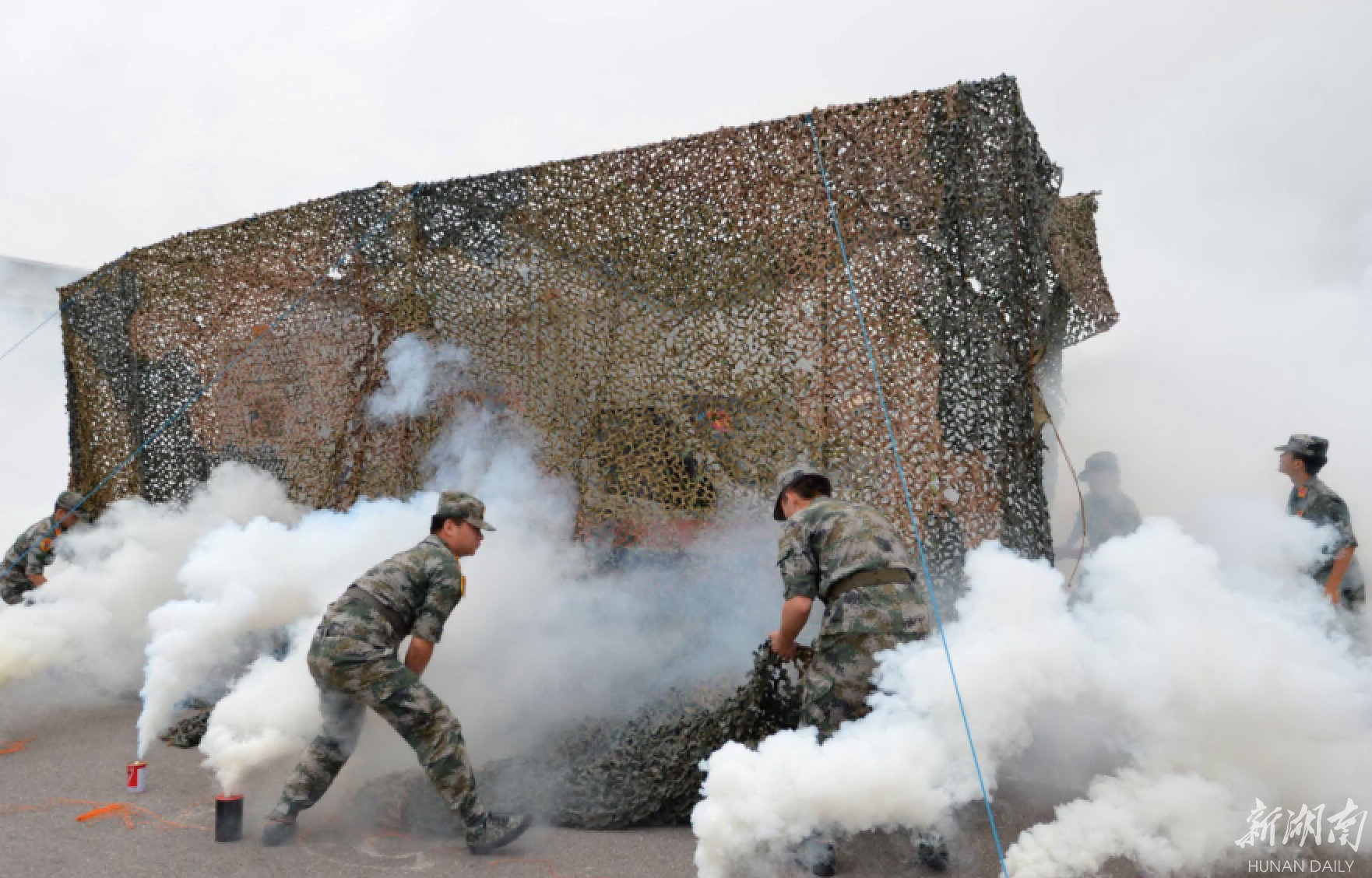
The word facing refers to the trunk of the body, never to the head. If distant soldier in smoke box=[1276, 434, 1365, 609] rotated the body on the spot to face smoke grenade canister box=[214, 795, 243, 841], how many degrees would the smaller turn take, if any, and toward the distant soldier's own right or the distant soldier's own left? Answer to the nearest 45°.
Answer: approximately 45° to the distant soldier's own left

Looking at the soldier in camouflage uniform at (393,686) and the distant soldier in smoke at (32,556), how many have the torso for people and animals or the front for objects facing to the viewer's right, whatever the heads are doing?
2

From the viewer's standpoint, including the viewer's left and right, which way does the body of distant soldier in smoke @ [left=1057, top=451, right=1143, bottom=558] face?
facing to the left of the viewer

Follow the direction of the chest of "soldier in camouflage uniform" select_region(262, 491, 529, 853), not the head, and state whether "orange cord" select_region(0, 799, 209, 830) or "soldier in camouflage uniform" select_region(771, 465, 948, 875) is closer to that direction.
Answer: the soldier in camouflage uniform

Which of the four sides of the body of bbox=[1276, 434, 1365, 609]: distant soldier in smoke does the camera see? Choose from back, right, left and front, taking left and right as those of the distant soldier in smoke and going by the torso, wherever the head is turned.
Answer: left

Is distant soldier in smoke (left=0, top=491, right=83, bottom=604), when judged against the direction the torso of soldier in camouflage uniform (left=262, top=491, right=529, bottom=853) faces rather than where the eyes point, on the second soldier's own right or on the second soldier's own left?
on the second soldier's own left

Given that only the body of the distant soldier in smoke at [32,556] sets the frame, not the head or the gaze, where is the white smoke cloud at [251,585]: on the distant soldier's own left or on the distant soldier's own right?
on the distant soldier's own right

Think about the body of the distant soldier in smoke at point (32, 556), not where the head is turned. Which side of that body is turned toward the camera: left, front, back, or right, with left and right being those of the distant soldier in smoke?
right

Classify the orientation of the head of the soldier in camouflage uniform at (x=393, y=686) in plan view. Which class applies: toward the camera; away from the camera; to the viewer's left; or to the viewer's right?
to the viewer's right

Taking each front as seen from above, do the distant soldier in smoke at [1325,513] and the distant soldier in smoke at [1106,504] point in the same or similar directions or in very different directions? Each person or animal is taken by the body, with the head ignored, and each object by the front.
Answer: same or similar directions

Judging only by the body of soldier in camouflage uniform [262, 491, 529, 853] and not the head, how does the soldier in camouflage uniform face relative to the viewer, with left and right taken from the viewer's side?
facing to the right of the viewer

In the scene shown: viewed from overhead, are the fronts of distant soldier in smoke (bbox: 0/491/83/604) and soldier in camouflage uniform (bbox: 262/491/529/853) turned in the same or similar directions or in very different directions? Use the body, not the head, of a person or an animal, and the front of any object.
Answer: same or similar directions

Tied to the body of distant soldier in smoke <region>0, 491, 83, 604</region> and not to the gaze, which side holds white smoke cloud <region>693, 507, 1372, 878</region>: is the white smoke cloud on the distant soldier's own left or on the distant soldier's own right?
on the distant soldier's own right
